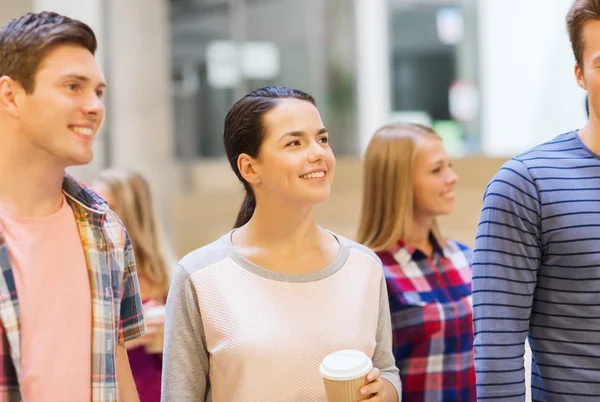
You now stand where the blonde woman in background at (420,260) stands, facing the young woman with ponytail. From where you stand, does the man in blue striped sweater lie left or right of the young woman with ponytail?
left

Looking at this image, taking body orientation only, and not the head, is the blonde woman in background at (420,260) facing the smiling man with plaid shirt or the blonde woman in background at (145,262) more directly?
the smiling man with plaid shirt

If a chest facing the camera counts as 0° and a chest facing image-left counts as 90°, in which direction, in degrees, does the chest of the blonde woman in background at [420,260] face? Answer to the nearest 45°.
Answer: approximately 315°

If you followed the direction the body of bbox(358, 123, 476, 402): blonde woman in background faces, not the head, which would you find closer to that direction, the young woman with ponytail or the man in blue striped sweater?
the man in blue striped sweater

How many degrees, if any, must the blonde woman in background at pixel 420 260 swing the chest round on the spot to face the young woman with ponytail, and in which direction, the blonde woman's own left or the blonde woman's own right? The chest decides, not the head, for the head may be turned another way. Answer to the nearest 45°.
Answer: approximately 90° to the blonde woman's own right

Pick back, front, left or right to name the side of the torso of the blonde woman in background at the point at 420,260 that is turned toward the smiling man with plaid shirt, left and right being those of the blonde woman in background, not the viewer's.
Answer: right

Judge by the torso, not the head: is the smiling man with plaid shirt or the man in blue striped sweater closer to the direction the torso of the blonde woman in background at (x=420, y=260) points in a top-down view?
the man in blue striped sweater

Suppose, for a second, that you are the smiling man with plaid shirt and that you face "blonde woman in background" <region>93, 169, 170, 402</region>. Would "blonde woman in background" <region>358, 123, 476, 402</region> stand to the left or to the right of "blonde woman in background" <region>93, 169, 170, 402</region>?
right
